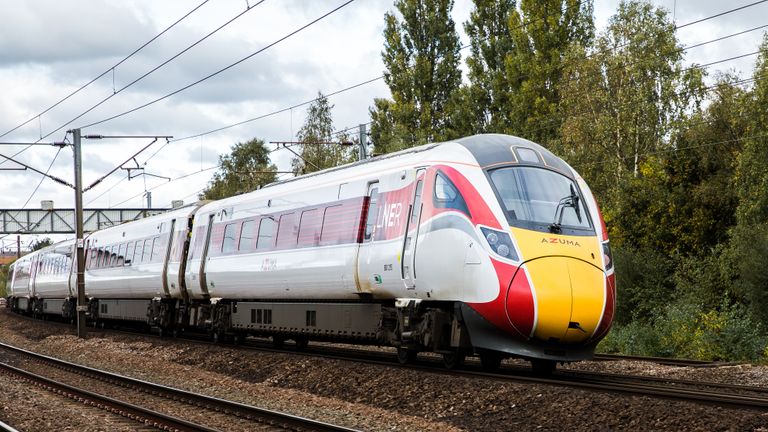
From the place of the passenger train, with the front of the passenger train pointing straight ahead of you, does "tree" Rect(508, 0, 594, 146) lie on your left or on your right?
on your left

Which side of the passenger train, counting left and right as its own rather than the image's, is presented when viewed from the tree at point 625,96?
left

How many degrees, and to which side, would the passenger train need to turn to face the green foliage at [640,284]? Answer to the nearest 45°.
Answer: approximately 90° to its left

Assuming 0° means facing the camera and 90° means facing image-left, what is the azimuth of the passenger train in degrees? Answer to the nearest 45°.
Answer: approximately 315°

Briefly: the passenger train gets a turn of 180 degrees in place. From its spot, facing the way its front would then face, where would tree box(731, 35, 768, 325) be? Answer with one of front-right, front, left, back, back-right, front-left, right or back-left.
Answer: right
